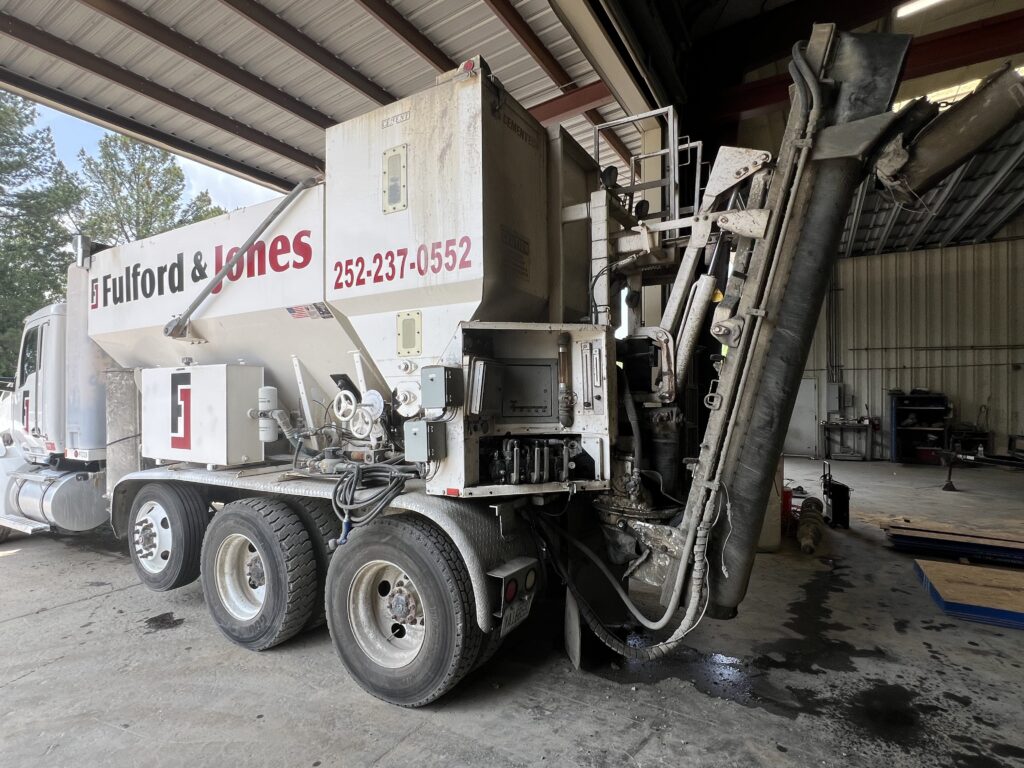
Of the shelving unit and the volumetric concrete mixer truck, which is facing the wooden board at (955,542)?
the shelving unit

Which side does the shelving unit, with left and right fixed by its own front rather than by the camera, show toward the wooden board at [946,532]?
front

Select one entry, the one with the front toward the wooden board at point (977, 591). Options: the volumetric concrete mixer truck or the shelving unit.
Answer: the shelving unit

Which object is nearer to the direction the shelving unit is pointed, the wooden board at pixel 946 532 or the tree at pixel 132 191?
the wooden board

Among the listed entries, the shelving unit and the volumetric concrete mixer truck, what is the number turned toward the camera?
1

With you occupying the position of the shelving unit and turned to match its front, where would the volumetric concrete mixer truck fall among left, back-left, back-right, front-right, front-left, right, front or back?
front

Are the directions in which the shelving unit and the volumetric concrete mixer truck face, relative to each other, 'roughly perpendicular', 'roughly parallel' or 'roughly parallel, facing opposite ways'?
roughly perpendicular

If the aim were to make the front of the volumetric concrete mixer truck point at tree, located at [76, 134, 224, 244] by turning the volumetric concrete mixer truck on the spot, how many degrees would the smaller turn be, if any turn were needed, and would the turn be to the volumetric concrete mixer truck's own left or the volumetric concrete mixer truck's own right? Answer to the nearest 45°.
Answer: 0° — it already faces it

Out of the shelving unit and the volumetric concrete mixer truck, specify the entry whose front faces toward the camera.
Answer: the shelving unit

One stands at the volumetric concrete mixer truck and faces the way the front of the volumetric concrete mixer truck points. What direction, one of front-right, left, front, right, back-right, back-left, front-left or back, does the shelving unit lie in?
right

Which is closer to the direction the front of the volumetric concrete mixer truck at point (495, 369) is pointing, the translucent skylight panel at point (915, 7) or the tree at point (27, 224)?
the tree

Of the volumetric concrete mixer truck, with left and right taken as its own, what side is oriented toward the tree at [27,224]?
front

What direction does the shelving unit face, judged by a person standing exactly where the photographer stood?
facing the viewer

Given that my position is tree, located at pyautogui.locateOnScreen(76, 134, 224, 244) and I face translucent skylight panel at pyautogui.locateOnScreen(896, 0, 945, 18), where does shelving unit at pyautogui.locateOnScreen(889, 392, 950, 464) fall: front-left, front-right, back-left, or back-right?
front-left
